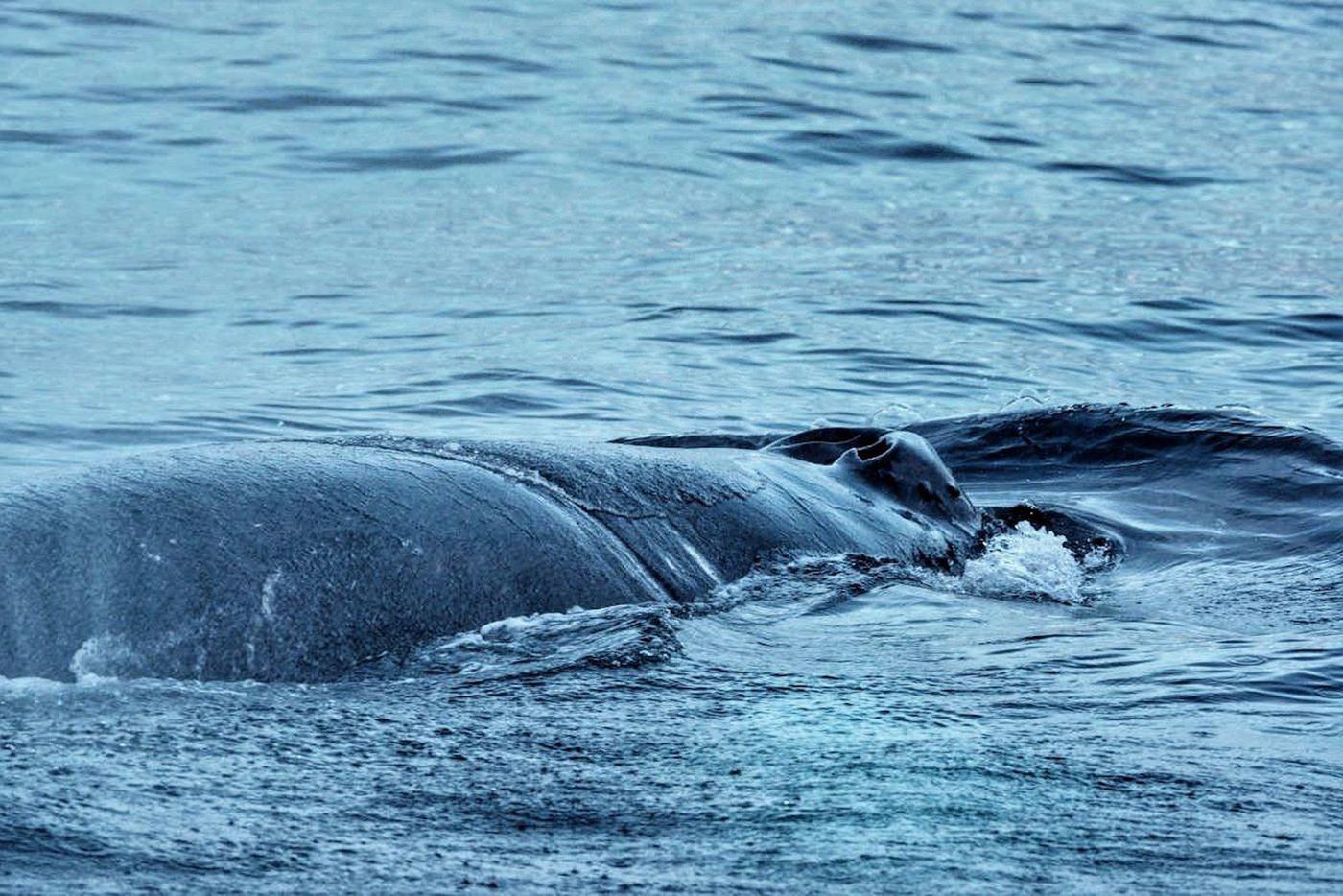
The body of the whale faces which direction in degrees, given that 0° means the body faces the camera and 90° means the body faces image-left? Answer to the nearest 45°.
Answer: approximately 270°
